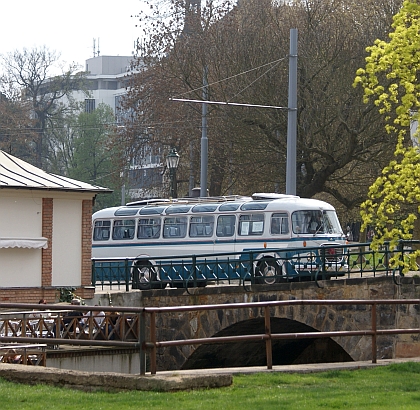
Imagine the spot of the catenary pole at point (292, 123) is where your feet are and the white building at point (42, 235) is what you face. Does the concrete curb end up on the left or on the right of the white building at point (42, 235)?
left

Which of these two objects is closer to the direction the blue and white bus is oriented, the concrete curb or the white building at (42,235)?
the concrete curb

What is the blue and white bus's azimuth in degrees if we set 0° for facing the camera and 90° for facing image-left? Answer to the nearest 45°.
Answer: approximately 315°
